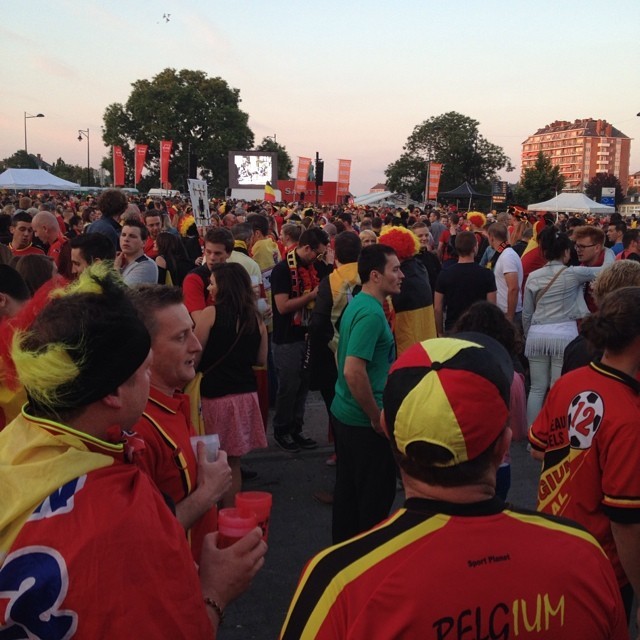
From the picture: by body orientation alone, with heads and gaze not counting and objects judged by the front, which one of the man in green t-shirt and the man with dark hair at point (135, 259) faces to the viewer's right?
the man in green t-shirt

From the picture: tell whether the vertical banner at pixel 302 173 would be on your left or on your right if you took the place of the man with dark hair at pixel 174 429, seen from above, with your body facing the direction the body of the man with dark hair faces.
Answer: on your left

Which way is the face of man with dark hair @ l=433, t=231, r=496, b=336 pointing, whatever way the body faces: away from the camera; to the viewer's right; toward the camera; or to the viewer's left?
away from the camera

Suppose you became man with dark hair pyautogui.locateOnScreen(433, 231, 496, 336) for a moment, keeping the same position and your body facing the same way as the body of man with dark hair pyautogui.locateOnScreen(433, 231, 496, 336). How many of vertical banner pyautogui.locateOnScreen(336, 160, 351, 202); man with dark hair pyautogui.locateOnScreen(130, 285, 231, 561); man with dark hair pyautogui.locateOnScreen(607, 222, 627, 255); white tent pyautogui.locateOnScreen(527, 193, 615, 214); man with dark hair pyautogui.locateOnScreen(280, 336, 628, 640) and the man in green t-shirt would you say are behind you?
3

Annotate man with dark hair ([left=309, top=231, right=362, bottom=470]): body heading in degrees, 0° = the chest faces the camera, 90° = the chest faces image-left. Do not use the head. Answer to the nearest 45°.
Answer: approximately 180°

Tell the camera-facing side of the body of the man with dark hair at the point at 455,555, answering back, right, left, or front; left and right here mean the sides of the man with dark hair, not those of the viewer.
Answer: back

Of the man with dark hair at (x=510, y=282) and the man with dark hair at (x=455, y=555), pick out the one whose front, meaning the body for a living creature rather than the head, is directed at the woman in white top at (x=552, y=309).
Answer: the man with dark hair at (x=455, y=555)

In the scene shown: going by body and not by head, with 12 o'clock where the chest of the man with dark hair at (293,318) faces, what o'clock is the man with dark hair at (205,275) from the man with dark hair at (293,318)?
the man with dark hair at (205,275) is roughly at 4 o'clock from the man with dark hair at (293,318).

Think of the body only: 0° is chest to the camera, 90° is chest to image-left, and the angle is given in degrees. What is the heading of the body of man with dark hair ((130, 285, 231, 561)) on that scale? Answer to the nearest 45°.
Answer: approximately 270°

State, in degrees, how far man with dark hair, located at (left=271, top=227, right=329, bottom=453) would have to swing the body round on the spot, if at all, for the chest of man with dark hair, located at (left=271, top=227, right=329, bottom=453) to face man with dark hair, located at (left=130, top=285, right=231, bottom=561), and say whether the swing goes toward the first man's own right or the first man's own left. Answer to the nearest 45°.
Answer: approximately 90° to the first man's own right

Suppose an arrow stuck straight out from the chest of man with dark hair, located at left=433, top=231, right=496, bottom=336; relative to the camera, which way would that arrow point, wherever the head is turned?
away from the camera
